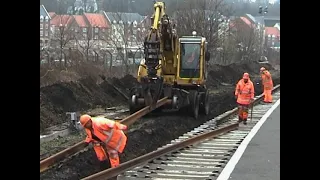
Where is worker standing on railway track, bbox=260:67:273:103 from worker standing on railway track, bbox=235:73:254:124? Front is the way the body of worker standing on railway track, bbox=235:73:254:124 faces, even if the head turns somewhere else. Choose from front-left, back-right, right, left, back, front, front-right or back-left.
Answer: back

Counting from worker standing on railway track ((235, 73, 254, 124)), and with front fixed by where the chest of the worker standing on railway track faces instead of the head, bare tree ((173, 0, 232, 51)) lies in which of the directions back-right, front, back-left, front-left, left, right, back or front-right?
back

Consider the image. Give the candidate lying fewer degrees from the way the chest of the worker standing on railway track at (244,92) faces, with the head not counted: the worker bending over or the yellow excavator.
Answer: the worker bending over
